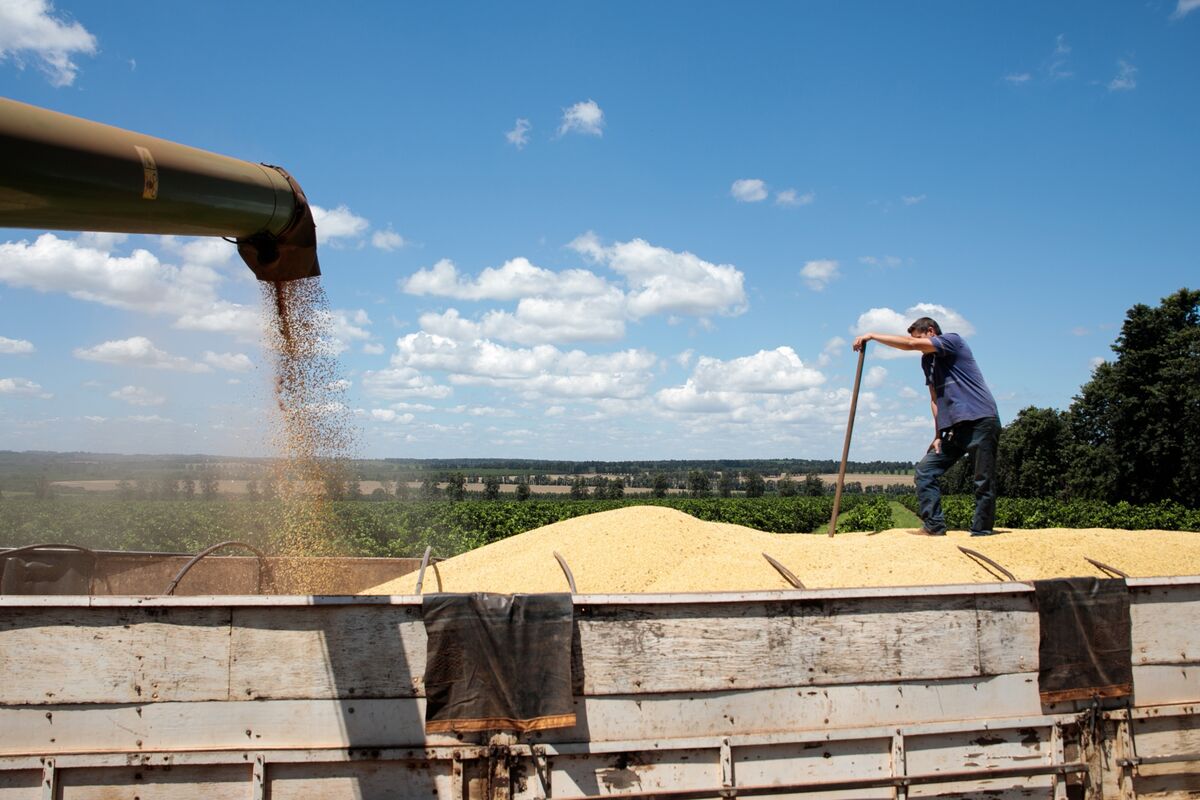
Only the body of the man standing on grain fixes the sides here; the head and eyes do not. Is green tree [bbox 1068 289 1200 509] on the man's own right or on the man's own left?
on the man's own right

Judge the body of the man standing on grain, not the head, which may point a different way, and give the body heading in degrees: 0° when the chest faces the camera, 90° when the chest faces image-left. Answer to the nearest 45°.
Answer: approximately 90°
